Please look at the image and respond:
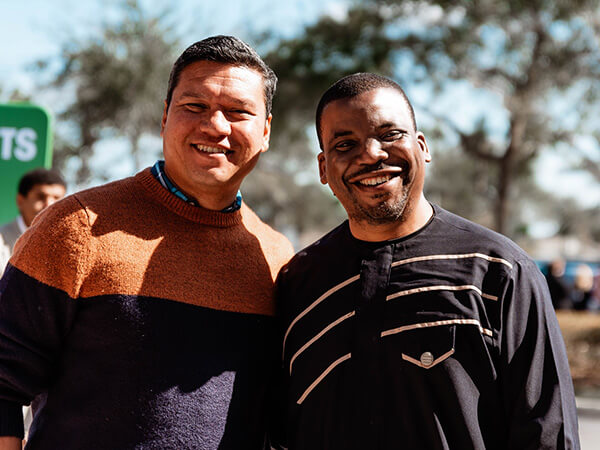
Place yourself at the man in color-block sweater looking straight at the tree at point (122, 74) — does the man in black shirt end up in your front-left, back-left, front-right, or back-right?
back-right

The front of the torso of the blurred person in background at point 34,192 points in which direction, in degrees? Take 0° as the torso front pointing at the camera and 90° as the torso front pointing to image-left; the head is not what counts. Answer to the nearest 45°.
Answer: approximately 315°

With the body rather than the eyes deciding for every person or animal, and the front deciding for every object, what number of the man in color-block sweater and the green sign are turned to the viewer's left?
0

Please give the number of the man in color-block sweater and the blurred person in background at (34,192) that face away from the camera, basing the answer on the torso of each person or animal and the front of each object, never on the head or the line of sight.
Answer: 0

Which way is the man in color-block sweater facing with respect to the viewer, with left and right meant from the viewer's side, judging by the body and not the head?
facing the viewer and to the right of the viewer

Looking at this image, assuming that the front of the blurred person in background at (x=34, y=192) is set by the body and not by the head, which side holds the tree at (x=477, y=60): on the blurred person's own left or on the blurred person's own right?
on the blurred person's own left

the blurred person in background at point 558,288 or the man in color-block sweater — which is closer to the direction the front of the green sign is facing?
the man in color-block sweater

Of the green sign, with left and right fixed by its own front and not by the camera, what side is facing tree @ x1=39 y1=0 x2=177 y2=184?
back

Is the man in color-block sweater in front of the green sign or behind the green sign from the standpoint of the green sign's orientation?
in front

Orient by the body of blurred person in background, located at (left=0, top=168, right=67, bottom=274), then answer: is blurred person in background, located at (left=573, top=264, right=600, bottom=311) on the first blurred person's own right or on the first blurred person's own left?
on the first blurred person's own left

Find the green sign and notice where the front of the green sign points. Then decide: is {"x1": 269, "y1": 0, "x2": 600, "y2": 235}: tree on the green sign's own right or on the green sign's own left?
on the green sign's own left

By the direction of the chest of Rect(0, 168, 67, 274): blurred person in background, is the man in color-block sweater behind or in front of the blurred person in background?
in front
